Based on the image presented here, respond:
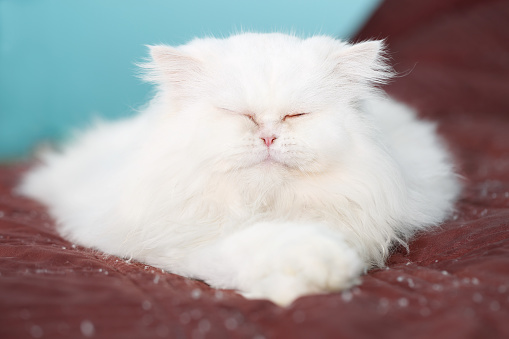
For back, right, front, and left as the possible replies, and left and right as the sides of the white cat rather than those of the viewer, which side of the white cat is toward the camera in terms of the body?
front
